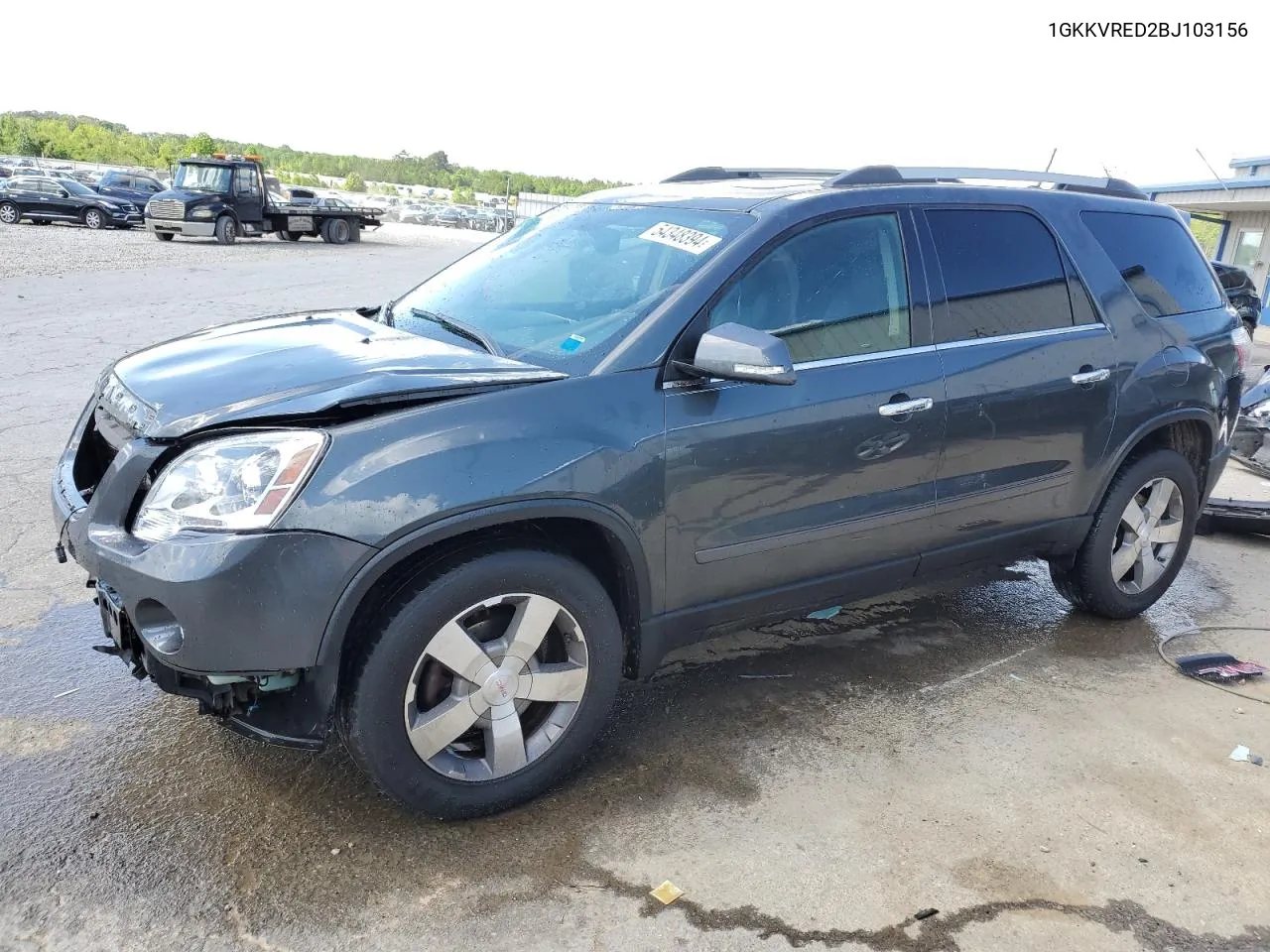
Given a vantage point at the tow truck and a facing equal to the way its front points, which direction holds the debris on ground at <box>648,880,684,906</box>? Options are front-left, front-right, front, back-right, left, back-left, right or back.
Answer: front-left

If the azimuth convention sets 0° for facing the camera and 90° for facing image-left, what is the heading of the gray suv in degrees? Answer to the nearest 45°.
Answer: approximately 45°

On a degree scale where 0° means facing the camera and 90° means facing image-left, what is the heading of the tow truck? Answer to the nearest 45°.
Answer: approximately 45°

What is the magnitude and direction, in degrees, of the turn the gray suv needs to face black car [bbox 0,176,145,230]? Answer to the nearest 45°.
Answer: approximately 90° to its right

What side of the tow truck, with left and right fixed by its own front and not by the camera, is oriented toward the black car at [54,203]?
right

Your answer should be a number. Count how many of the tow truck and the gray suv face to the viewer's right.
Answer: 0

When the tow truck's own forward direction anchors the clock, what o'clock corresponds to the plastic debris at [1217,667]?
The plastic debris is roughly at 10 o'clock from the tow truck.

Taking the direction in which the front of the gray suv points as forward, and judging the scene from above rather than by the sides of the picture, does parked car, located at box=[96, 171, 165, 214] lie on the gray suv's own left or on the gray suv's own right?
on the gray suv's own right

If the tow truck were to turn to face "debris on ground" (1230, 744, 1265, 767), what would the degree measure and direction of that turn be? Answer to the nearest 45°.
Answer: approximately 45° to its left

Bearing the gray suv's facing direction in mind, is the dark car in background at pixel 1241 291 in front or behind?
behind
